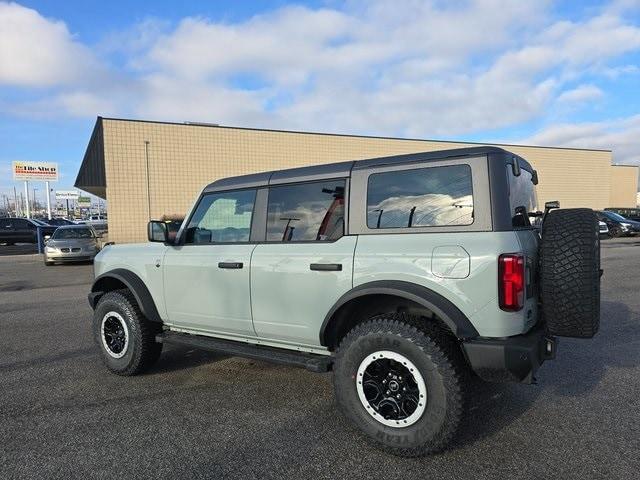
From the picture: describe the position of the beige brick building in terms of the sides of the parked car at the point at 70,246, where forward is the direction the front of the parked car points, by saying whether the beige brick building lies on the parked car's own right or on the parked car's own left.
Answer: on the parked car's own left

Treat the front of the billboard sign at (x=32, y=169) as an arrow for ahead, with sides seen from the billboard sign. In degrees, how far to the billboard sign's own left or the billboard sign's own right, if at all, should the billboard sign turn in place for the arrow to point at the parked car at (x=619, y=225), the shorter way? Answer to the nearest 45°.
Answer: approximately 45° to the billboard sign's own left

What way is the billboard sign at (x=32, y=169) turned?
toward the camera

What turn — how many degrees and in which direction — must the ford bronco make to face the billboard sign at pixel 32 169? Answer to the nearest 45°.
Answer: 0° — it already faces it

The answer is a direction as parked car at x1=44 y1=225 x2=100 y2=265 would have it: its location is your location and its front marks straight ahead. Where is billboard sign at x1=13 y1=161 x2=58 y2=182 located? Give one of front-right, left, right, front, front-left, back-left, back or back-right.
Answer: back

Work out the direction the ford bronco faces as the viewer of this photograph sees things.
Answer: facing away from the viewer and to the left of the viewer

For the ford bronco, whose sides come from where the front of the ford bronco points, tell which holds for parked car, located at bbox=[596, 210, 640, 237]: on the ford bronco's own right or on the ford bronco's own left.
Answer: on the ford bronco's own right

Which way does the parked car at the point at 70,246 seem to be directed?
toward the camera

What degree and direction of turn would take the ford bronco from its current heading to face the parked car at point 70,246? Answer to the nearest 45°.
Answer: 0° — it already faces it
